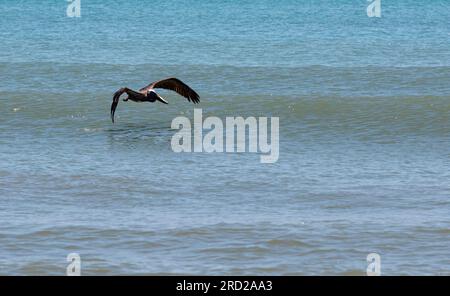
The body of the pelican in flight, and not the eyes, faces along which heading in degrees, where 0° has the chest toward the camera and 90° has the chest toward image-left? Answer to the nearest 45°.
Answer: approximately 315°
